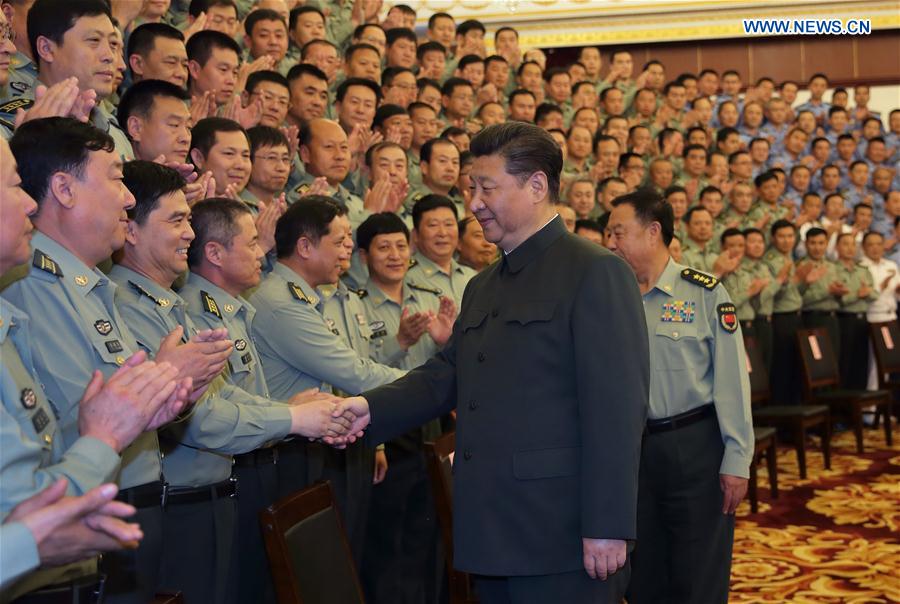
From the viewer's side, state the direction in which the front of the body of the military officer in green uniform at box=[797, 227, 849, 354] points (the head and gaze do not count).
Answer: toward the camera

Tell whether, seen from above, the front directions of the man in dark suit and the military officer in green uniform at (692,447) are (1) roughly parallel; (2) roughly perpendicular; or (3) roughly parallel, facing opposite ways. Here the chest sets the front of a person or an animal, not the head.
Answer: roughly parallel

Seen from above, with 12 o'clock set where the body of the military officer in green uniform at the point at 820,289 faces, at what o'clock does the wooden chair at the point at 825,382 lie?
The wooden chair is roughly at 12 o'clock from the military officer in green uniform.

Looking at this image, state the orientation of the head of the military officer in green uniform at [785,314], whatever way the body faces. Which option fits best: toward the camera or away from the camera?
toward the camera

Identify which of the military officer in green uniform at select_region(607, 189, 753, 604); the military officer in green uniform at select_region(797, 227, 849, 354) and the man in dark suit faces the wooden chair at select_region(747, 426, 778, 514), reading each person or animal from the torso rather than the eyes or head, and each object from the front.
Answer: the military officer in green uniform at select_region(797, 227, 849, 354)

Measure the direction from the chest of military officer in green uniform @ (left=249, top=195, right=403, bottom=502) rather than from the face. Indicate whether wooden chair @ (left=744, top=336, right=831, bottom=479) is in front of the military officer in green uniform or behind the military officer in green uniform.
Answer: in front

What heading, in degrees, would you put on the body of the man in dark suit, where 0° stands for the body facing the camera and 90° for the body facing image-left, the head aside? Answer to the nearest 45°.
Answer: approximately 45°

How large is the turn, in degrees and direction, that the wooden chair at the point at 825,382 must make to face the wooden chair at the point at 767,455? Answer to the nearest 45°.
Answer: approximately 45° to its right

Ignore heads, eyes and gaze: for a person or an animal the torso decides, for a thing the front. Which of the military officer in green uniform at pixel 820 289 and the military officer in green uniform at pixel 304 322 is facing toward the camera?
the military officer in green uniform at pixel 820 289

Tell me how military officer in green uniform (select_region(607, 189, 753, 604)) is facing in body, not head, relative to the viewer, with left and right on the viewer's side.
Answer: facing the viewer and to the left of the viewer

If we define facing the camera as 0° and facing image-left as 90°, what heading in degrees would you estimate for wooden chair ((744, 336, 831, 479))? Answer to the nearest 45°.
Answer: approximately 315°

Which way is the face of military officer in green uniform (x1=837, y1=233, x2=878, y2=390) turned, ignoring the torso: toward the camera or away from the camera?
toward the camera

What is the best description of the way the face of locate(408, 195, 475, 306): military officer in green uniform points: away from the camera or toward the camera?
toward the camera

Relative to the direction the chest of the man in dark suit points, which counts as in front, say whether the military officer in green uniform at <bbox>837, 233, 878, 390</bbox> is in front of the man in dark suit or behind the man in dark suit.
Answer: behind

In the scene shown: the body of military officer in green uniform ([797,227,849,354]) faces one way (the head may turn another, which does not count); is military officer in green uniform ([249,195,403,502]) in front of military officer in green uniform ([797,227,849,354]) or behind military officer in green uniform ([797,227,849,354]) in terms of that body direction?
in front

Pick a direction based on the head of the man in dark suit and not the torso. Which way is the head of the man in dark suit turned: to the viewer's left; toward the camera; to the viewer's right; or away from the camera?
to the viewer's left

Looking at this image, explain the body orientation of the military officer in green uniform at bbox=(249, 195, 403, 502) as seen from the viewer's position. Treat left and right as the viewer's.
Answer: facing to the right of the viewer

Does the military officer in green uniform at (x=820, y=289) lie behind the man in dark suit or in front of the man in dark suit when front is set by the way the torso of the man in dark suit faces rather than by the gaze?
behind
